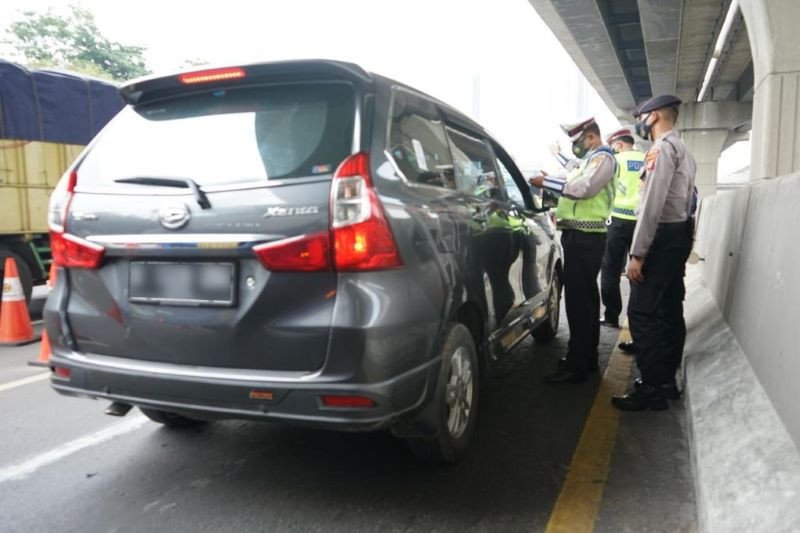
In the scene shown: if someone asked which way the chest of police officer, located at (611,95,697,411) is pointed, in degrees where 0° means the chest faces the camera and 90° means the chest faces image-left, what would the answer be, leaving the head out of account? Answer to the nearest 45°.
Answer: approximately 90°

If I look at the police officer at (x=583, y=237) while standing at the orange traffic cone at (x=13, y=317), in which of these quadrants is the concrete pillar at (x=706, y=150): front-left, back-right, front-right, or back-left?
front-left

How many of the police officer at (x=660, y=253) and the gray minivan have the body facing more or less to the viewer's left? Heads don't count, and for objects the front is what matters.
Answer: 1

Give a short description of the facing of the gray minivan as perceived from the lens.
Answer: facing away from the viewer and to the right of the viewer

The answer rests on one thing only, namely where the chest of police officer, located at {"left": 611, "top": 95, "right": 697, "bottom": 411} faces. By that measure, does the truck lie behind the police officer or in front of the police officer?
in front

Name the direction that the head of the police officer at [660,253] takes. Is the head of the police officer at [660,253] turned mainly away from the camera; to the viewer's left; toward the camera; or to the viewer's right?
to the viewer's left

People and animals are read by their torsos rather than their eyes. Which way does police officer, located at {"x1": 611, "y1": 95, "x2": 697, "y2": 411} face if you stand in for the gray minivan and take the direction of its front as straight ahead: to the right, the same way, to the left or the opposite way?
to the left

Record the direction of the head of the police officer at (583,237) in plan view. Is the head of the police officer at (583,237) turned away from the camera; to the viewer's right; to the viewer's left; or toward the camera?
to the viewer's left

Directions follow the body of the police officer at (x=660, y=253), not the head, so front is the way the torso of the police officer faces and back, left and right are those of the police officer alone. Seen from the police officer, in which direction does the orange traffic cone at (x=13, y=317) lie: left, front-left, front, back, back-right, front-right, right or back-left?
front

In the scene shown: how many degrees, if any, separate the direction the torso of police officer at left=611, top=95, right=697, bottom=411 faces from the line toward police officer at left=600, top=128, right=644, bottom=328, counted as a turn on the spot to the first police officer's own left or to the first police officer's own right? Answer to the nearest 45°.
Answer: approximately 90° to the first police officer's own right
